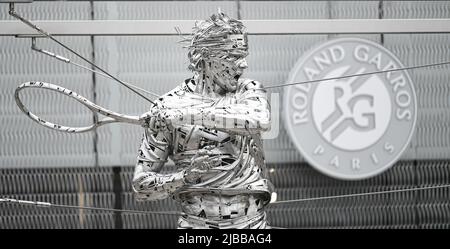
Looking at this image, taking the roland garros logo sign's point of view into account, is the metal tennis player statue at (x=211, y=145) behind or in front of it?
in front

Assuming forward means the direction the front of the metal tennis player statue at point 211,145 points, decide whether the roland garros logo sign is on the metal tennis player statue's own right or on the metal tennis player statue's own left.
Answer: on the metal tennis player statue's own left

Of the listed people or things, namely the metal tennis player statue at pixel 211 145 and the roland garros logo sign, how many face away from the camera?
0
